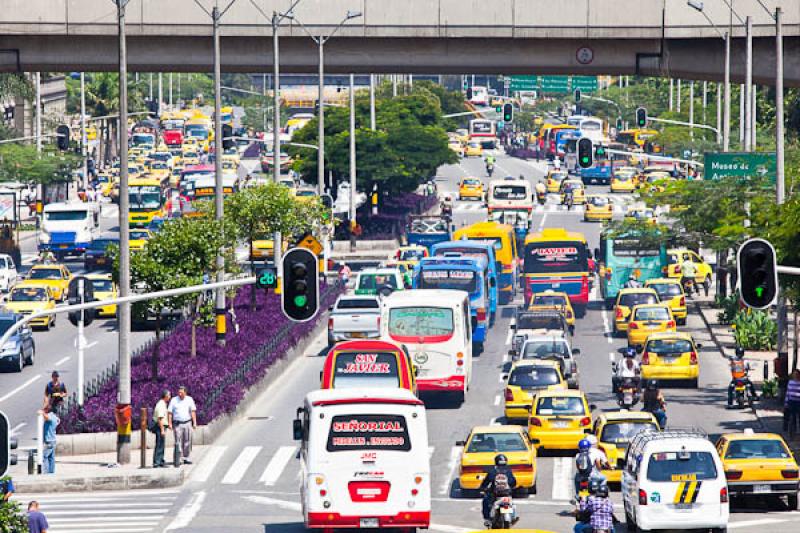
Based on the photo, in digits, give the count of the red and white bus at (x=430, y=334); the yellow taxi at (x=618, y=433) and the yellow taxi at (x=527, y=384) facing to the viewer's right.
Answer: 0

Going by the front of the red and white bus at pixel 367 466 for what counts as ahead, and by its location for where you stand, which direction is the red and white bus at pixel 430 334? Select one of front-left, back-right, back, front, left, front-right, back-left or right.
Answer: front

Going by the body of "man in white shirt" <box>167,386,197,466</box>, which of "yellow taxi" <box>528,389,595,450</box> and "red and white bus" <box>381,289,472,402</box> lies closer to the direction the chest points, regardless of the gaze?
the yellow taxi

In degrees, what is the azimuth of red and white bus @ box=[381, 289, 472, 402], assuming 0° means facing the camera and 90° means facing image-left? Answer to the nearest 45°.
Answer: approximately 180°

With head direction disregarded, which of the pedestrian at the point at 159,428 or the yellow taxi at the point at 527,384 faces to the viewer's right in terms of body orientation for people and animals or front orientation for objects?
the pedestrian

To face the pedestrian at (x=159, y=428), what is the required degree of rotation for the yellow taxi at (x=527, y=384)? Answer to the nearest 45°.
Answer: approximately 135° to its left

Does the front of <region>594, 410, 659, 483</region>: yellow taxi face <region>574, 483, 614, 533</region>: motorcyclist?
no

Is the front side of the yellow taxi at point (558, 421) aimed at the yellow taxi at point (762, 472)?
no

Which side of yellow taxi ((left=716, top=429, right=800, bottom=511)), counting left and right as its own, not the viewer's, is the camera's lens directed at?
back

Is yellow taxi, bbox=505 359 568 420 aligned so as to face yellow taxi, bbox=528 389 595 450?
no

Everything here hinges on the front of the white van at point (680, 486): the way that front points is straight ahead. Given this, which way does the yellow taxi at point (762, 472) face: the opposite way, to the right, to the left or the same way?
the same way

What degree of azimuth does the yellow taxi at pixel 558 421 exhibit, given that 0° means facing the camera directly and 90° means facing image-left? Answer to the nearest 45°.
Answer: approximately 180°

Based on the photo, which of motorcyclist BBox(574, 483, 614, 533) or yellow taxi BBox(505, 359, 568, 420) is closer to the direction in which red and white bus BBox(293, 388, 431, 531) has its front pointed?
the yellow taxi

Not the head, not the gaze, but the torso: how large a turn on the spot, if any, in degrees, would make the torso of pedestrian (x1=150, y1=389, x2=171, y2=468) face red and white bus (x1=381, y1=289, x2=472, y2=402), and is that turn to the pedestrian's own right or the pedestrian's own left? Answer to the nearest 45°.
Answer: approximately 45° to the pedestrian's own left

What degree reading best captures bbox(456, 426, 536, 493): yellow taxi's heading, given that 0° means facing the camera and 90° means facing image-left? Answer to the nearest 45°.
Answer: approximately 180°

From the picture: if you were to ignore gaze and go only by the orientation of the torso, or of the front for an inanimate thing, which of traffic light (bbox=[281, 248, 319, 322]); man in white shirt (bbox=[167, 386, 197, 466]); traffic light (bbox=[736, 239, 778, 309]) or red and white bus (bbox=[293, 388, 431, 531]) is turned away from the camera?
the red and white bus

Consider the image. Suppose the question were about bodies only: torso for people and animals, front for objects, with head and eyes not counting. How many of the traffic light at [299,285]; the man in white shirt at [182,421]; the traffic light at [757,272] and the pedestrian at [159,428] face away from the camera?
0

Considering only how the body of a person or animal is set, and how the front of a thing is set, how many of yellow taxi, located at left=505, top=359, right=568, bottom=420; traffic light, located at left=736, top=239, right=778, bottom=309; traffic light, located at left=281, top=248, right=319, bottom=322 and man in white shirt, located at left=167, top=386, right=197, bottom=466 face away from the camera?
1

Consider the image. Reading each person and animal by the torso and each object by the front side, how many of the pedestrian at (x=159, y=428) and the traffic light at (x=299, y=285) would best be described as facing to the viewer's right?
1
